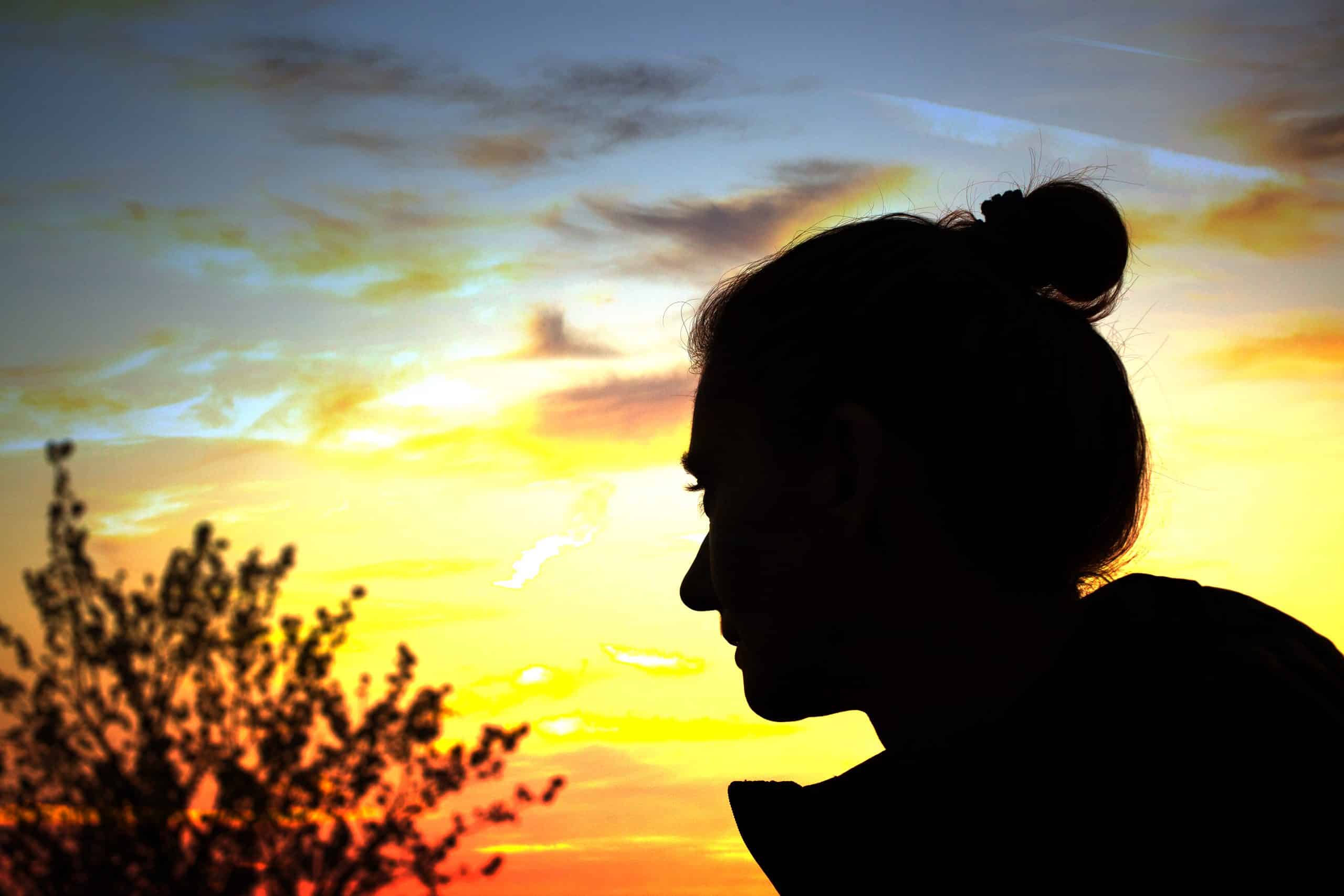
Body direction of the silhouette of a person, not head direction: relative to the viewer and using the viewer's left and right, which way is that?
facing away from the viewer and to the left of the viewer
